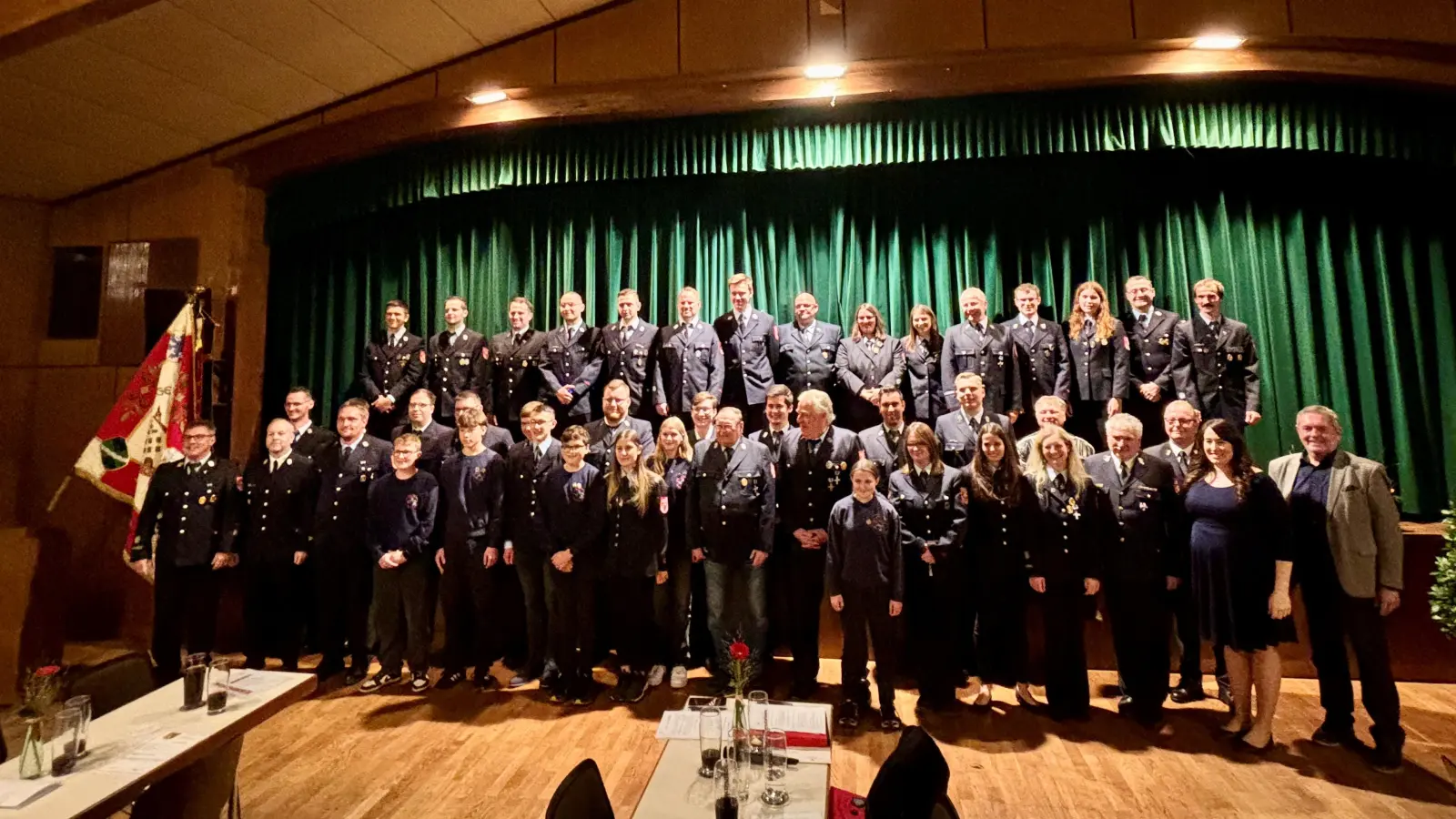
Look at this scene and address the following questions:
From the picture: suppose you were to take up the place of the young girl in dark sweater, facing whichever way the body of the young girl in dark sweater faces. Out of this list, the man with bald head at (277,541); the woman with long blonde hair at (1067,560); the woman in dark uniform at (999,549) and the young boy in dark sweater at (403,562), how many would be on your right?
2

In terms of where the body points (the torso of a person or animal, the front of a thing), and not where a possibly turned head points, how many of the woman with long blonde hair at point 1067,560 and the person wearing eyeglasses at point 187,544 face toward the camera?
2

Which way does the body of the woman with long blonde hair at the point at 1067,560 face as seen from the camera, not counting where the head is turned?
toward the camera

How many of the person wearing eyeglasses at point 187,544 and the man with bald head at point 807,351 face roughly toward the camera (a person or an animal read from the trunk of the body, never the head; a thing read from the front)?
2

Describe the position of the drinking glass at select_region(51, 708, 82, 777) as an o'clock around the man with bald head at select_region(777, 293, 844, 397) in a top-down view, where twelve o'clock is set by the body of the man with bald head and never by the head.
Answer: The drinking glass is roughly at 1 o'clock from the man with bald head.

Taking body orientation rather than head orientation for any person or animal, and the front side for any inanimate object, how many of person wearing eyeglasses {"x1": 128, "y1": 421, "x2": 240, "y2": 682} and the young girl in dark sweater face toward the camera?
2

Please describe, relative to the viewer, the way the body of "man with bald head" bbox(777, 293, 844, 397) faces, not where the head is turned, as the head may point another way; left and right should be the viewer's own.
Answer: facing the viewer

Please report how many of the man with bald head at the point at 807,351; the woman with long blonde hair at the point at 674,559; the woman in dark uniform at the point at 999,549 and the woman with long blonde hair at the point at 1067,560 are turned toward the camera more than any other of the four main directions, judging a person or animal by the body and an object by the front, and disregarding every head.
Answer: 4

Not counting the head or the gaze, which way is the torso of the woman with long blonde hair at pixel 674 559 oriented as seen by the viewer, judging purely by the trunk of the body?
toward the camera

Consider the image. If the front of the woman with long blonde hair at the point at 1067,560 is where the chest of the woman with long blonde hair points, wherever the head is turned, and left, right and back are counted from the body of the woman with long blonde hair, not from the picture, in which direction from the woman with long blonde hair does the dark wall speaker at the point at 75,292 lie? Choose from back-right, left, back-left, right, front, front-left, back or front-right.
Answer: right

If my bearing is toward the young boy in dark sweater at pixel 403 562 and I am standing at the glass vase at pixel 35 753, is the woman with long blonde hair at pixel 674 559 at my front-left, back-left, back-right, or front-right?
front-right

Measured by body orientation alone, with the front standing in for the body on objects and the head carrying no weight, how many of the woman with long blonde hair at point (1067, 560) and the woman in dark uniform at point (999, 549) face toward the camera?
2

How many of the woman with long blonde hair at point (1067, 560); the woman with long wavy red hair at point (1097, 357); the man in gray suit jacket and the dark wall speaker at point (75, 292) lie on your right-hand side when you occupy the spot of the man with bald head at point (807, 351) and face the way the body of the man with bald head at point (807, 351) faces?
1
